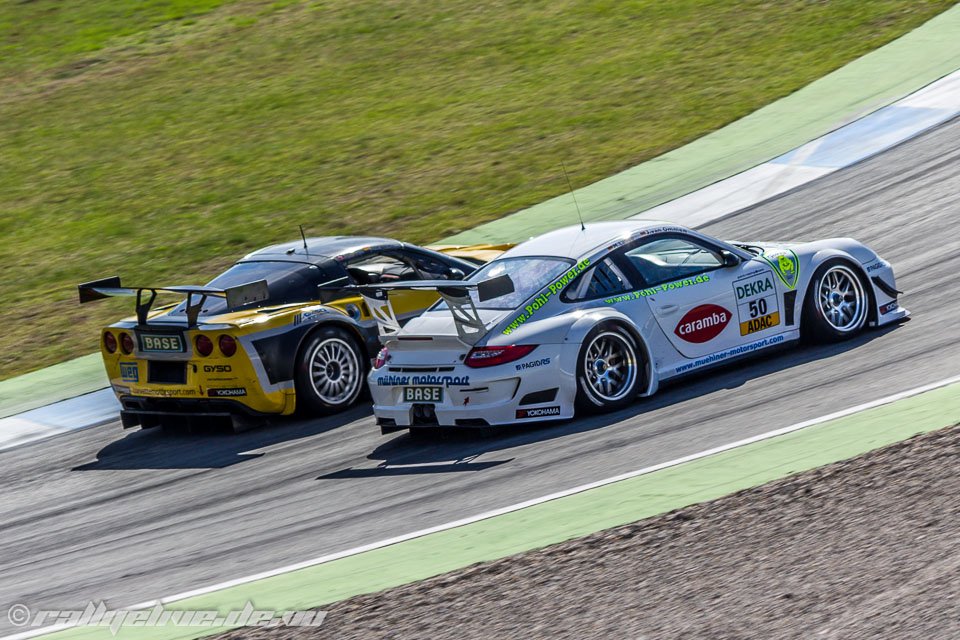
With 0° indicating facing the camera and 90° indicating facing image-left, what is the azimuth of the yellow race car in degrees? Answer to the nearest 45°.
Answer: approximately 225°

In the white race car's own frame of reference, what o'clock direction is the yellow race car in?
The yellow race car is roughly at 8 o'clock from the white race car.

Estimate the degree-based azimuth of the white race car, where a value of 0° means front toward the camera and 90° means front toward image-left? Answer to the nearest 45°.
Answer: approximately 225°

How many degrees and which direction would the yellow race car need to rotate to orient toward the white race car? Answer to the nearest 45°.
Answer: approximately 90° to its right
